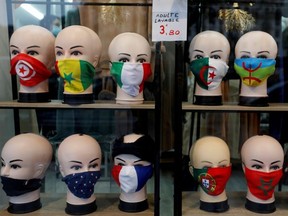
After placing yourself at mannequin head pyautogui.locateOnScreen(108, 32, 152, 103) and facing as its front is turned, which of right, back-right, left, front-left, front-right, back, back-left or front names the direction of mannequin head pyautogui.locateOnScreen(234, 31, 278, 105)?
left

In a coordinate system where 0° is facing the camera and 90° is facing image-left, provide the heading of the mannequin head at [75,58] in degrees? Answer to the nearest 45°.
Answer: approximately 45°

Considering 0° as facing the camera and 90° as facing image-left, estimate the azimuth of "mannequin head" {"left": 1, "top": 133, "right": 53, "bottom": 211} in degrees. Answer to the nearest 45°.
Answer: approximately 45°

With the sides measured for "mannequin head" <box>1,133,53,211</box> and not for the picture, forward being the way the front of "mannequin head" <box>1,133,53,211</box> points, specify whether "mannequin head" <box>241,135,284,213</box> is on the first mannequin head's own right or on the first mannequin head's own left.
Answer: on the first mannequin head's own left

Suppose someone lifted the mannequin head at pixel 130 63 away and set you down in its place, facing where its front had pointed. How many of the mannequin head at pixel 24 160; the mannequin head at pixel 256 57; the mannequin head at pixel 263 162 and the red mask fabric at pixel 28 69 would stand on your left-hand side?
2

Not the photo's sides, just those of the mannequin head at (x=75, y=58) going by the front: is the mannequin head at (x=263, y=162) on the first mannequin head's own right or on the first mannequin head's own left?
on the first mannequin head's own left

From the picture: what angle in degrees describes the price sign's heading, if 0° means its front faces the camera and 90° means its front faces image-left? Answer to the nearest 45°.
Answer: approximately 0°
